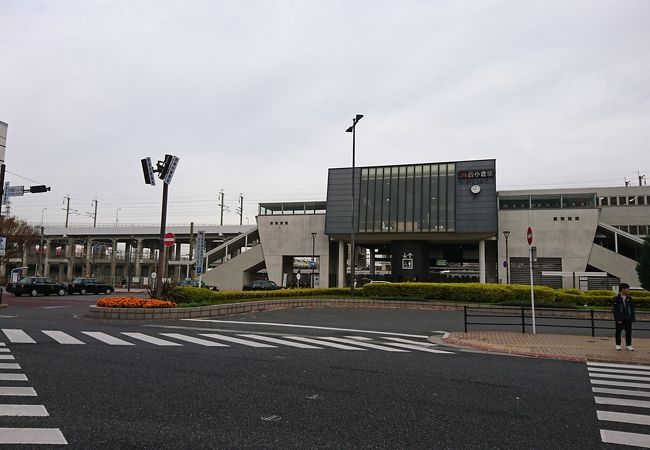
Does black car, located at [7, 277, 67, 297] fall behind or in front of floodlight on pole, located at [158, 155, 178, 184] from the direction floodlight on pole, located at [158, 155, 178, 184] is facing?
behind

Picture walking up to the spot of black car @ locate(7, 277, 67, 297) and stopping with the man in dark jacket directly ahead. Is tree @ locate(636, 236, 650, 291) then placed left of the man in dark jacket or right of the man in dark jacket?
left

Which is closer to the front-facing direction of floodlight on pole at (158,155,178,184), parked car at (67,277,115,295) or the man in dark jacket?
the man in dark jacket

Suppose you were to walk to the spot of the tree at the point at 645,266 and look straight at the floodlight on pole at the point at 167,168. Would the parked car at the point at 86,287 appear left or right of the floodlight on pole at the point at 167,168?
right

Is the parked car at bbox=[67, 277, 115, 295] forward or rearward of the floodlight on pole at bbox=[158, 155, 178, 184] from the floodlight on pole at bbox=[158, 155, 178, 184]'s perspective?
rearward
